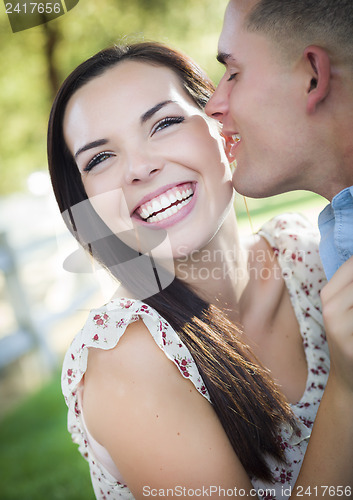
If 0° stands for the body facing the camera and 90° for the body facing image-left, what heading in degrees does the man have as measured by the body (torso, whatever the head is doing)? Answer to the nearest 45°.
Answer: approximately 90°

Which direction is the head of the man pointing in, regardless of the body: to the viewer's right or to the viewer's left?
to the viewer's left

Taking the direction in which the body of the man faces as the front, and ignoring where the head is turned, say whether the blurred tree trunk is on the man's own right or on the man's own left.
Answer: on the man's own right

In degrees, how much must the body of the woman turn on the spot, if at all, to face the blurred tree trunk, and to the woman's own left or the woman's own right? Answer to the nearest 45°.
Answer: approximately 135° to the woman's own left
